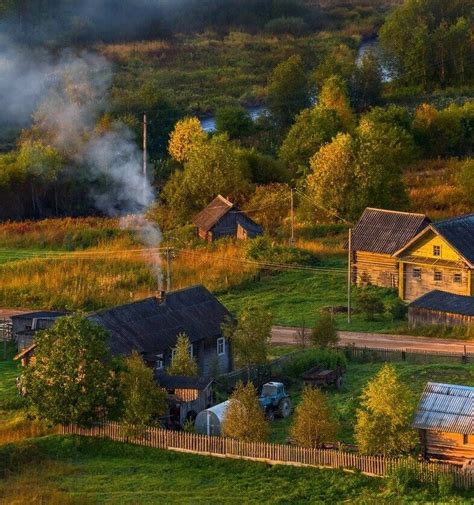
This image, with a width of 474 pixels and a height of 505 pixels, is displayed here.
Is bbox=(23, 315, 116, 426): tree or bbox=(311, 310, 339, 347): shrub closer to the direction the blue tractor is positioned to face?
the tree

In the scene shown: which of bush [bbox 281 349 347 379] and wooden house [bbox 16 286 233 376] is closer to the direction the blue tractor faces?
the wooden house

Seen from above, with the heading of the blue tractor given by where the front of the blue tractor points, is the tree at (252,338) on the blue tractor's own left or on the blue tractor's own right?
on the blue tractor's own right

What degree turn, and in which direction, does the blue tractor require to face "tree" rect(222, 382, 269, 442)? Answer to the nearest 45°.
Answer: approximately 45° to its left

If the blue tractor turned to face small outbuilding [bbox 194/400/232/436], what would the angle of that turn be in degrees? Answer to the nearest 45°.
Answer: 0° — it already faces it

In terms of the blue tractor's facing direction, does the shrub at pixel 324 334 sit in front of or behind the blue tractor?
behind

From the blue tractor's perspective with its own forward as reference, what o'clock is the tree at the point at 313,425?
The tree is roughly at 10 o'clock from the blue tractor.

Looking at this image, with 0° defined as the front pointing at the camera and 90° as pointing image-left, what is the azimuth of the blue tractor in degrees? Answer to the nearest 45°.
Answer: approximately 45°

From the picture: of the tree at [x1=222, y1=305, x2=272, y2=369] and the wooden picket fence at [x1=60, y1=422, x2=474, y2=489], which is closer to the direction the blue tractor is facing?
the wooden picket fence
